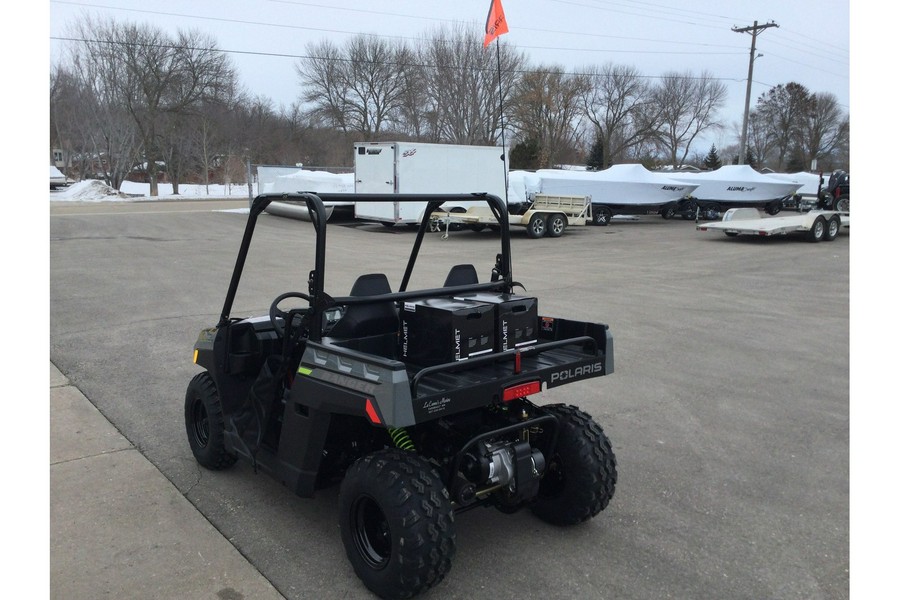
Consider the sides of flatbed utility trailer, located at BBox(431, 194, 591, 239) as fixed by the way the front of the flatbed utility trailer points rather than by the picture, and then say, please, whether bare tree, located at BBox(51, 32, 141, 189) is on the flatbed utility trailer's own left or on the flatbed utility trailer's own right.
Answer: on the flatbed utility trailer's own right

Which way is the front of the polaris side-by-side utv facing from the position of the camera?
facing away from the viewer and to the left of the viewer

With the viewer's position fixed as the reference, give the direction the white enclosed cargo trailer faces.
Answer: facing away from the viewer and to the right of the viewer

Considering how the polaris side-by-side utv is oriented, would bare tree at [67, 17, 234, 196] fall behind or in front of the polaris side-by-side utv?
in front

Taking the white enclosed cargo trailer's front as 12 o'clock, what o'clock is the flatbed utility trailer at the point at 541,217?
The flatbed utility trailer is roughly at 2 o'clock from the white enclosed cargo trailer.

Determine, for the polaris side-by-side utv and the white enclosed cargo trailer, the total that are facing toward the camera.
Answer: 0

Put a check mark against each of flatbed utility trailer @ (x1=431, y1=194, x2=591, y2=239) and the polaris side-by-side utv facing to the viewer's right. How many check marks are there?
0

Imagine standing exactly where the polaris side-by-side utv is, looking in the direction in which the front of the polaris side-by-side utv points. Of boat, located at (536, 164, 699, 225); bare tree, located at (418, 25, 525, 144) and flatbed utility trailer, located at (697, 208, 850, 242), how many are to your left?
0

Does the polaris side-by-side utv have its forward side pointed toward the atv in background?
no

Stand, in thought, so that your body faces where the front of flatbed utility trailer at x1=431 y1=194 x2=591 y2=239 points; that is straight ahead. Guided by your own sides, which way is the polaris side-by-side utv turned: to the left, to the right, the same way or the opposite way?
to the right

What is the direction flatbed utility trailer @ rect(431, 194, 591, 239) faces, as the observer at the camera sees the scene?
facing the viewer and to the left of the viewer

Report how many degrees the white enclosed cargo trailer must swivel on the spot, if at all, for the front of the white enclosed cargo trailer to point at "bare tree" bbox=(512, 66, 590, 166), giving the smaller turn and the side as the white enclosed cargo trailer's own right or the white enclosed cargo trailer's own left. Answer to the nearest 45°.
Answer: approximately 45° to the white enclosed cargo trailer's own left

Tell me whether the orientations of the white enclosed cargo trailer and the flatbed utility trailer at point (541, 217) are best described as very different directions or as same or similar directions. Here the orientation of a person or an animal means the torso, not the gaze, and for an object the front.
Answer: very different directions
